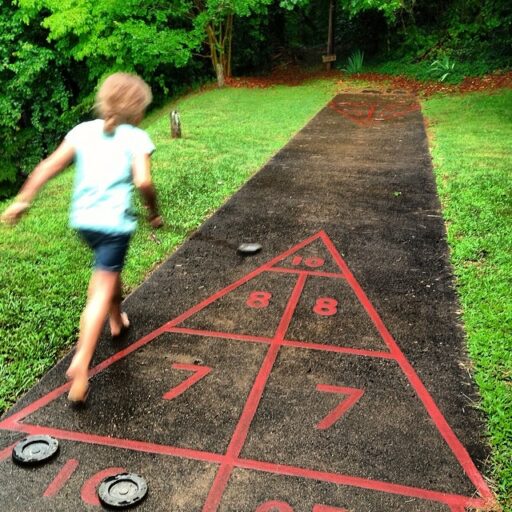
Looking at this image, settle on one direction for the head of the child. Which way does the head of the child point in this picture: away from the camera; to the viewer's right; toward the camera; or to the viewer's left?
away from the camera

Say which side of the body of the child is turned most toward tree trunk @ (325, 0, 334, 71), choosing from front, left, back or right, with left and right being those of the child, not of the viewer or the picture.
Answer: front

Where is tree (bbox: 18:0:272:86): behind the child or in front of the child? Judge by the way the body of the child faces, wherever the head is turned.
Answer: in front
